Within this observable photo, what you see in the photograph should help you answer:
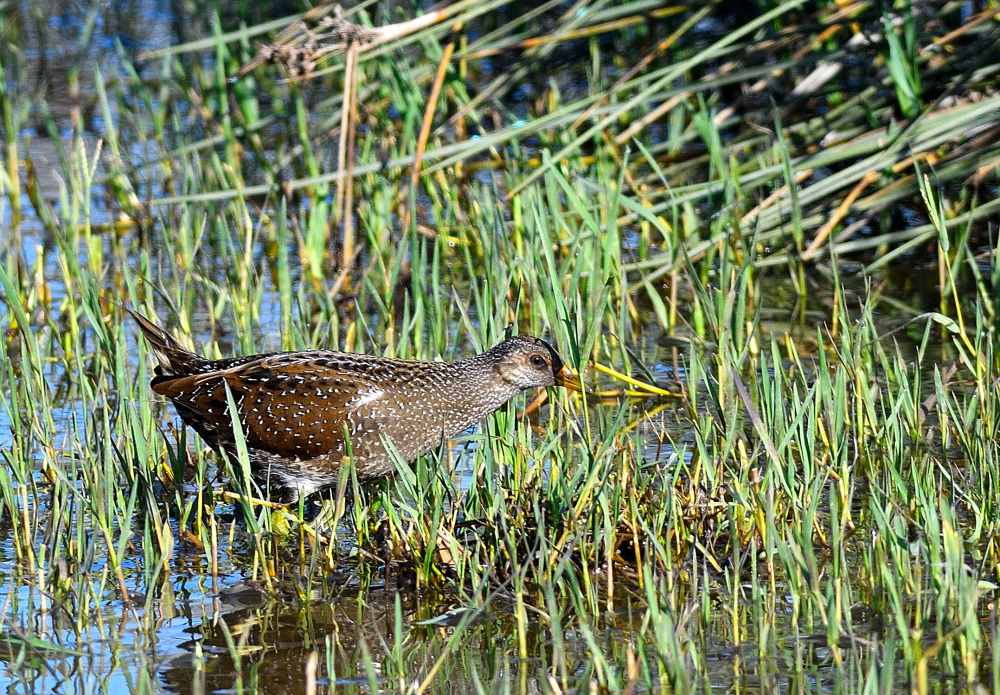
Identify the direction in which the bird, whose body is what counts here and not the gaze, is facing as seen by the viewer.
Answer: to the viewer's right
